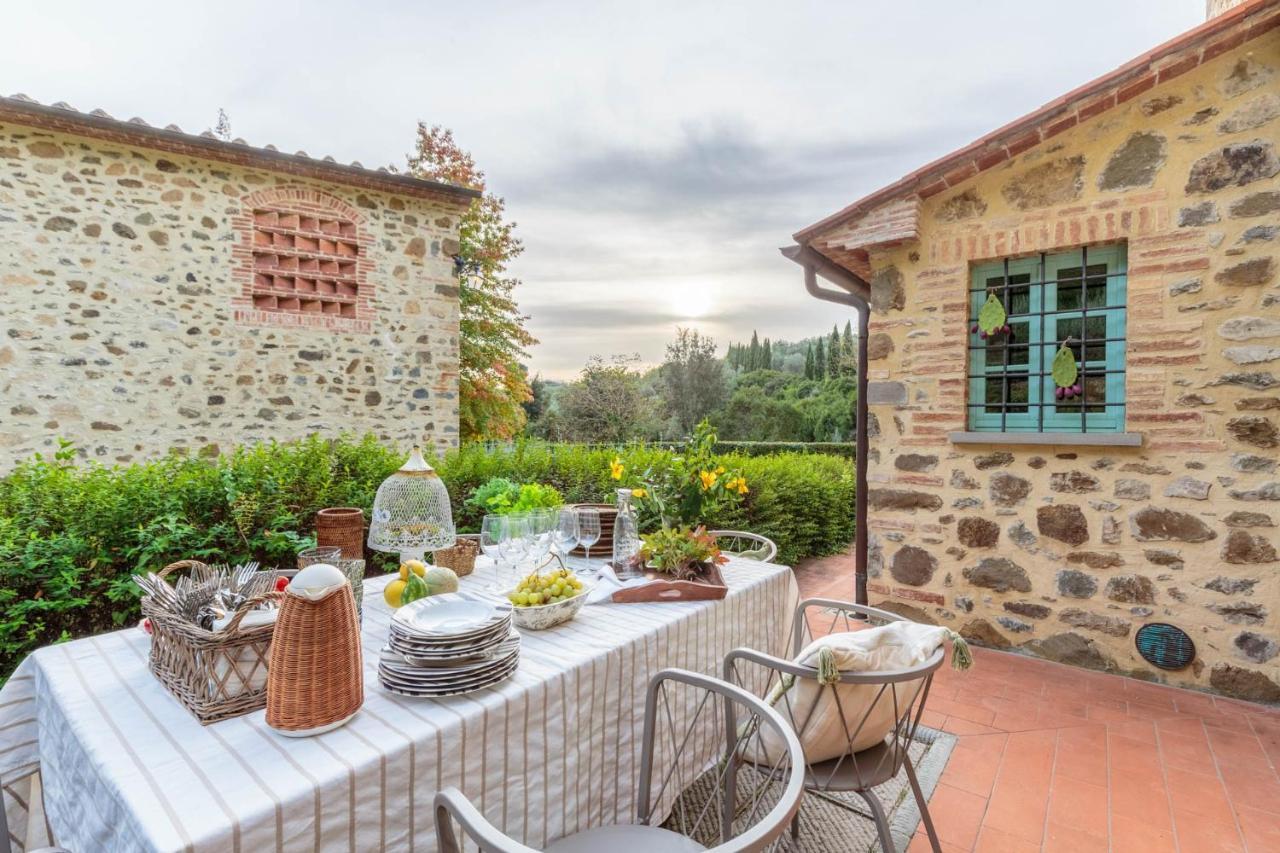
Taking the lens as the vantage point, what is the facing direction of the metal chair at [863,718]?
facing away from the viewer and to the left of the viewer

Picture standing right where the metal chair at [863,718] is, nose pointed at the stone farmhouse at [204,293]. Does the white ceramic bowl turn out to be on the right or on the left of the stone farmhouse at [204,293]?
left

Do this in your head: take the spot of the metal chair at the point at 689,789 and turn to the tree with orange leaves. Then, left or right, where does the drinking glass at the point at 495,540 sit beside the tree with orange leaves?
left

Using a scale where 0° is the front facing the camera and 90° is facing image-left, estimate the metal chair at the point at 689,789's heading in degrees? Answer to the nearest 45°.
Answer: approximately 135°

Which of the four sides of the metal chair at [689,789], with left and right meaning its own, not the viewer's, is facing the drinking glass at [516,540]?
front

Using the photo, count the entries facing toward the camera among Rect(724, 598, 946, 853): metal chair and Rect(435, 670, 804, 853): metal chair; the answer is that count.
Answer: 0
